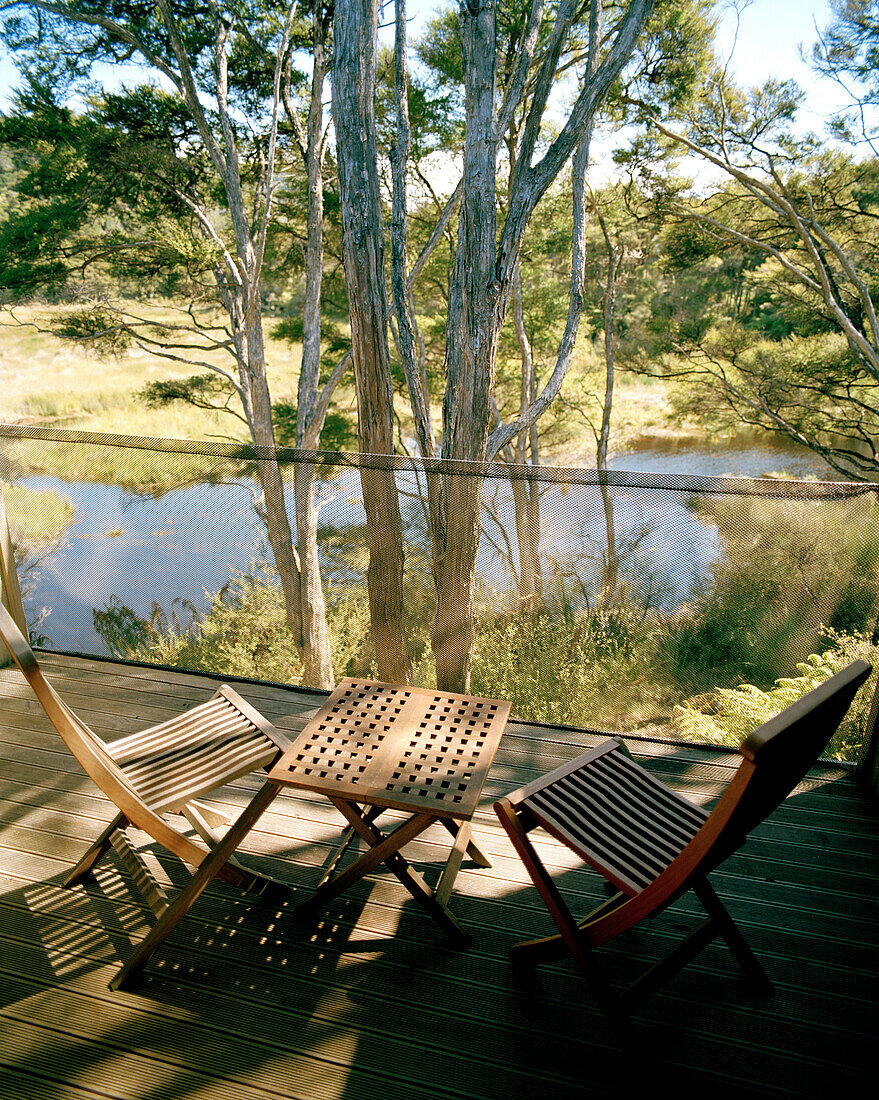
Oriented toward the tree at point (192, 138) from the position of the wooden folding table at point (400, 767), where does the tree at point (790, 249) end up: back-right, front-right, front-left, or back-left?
front-right

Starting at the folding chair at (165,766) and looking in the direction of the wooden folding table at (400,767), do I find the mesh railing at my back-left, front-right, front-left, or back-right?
front-left

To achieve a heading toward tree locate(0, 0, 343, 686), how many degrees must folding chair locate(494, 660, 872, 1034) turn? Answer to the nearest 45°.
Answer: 0° — it already faces it

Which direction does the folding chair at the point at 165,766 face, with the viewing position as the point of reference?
facing away from the viewer and to the right of the viewer

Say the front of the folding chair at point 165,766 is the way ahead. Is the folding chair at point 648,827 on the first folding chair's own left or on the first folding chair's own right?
on the first folding chair's own right

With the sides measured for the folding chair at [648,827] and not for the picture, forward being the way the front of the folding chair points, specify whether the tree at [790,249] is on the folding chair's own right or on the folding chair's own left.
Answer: on the folding chair's own right

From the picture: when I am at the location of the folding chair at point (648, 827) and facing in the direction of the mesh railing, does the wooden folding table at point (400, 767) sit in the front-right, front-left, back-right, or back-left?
front-left

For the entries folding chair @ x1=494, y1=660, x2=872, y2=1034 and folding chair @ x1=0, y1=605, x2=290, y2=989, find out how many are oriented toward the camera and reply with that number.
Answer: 0

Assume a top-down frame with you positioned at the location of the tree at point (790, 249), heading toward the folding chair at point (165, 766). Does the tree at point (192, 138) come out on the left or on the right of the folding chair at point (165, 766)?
right
